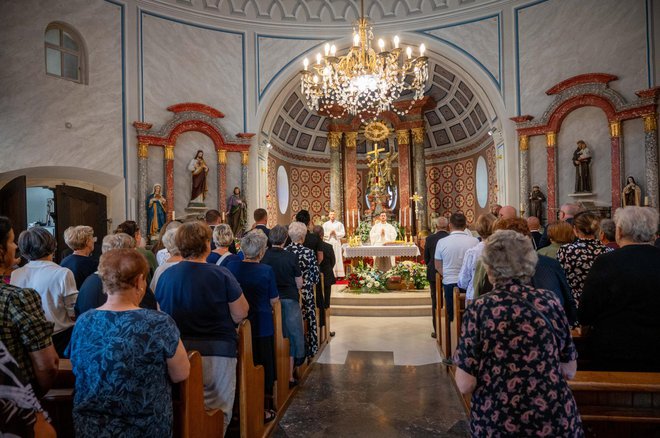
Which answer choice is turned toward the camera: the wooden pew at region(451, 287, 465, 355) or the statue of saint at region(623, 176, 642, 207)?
the statue of saint

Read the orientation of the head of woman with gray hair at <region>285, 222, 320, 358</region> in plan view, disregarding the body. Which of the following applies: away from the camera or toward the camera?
away from the camera

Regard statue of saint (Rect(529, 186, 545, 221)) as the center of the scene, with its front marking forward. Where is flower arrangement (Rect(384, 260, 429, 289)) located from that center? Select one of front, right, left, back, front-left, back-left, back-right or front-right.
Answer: front-right

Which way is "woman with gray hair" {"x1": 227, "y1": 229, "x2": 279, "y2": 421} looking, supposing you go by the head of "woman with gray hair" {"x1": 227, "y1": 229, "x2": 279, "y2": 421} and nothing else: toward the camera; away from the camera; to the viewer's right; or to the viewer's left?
away from the camera

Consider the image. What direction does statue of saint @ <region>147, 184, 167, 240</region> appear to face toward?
toward the camera

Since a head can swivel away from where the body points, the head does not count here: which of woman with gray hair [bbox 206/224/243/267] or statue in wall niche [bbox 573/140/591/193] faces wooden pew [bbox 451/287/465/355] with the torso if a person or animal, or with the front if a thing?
the statue in wall niche

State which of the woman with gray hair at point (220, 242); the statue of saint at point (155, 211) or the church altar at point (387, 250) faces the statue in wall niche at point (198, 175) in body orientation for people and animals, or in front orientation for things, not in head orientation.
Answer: the woman with gray hair

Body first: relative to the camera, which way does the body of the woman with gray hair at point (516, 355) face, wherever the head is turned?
away from the camera

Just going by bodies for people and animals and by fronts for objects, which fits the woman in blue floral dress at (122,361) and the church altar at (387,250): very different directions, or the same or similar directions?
very different directions

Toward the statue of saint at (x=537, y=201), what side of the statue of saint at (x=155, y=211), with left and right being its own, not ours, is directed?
left

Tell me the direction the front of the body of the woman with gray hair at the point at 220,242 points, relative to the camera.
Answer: away from the camera

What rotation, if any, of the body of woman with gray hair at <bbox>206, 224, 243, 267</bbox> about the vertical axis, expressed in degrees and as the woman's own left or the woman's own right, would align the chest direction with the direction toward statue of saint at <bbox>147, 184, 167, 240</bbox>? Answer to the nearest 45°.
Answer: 0° — they already face it

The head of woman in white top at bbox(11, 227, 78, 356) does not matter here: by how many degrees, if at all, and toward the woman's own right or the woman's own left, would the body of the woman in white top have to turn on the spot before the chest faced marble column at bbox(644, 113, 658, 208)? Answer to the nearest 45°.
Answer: approximately 45° to the woman's own right

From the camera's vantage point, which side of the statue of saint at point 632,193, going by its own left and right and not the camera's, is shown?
front

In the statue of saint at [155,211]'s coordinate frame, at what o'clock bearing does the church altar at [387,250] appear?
The church altar is roughly at 10 o'clock from the statue of saint.

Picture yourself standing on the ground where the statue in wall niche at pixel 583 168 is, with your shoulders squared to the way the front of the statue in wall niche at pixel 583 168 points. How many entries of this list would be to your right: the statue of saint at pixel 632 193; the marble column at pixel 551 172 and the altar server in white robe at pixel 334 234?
2

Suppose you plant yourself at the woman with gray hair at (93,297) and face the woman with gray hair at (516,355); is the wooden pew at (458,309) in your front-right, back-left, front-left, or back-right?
front-left

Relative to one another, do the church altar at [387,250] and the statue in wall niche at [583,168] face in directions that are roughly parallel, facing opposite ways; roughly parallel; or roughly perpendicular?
roughly parallel

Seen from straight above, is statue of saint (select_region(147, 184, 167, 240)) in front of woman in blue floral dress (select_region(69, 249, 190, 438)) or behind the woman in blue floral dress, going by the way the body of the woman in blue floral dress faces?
in front

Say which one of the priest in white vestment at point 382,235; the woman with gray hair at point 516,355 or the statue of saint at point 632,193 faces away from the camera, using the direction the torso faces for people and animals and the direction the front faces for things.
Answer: the woman with gray hair

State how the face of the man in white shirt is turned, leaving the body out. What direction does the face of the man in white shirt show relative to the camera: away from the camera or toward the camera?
away from the camera

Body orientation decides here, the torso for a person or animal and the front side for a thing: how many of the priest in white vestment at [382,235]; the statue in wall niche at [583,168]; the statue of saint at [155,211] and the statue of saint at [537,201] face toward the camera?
4

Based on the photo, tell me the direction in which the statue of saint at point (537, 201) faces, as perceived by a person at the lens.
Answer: facing the viewer

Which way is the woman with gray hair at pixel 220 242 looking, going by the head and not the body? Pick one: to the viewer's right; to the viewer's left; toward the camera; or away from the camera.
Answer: away from the camera
